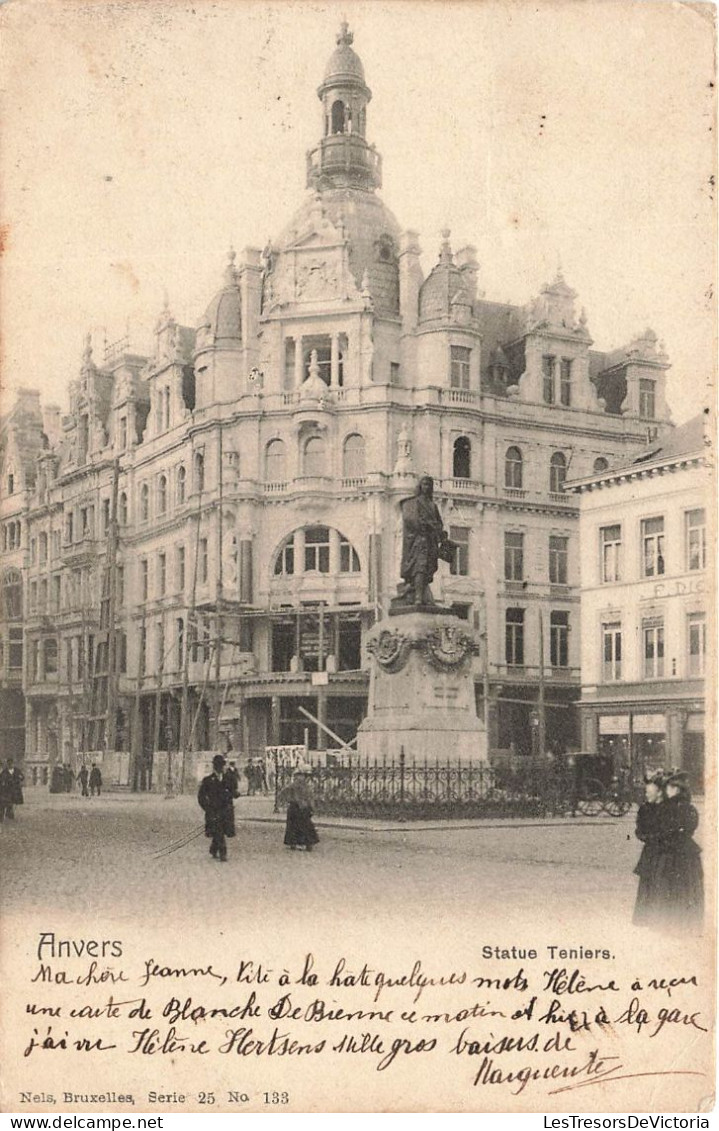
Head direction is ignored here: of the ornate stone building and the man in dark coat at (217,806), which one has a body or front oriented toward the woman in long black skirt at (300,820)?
the ornate stone building

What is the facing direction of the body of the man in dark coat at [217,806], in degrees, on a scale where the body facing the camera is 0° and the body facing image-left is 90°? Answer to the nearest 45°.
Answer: approximately 0°

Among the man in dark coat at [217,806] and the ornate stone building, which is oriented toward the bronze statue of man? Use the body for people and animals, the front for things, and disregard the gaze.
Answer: the ornate stone building

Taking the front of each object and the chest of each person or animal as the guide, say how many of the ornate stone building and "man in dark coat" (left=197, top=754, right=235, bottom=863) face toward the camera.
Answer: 2

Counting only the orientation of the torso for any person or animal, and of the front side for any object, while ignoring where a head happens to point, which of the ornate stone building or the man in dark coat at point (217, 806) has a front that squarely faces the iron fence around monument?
the ornate stone building

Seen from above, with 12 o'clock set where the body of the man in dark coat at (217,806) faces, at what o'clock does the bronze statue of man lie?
The bronze statue of man is roughly at 7 o'clock from the man in dark coat.

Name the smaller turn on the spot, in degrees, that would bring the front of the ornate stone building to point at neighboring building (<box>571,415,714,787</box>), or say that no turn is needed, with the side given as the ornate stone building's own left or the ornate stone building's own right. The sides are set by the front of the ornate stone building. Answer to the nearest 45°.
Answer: approximately 45° to the ornate stone building's own left

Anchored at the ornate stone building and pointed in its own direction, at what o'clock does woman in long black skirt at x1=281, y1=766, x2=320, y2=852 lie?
The woman in long black skirt is roughly at 12 o'clock from the ornate stone building.

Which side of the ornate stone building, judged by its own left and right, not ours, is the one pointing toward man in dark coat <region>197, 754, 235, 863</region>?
front
